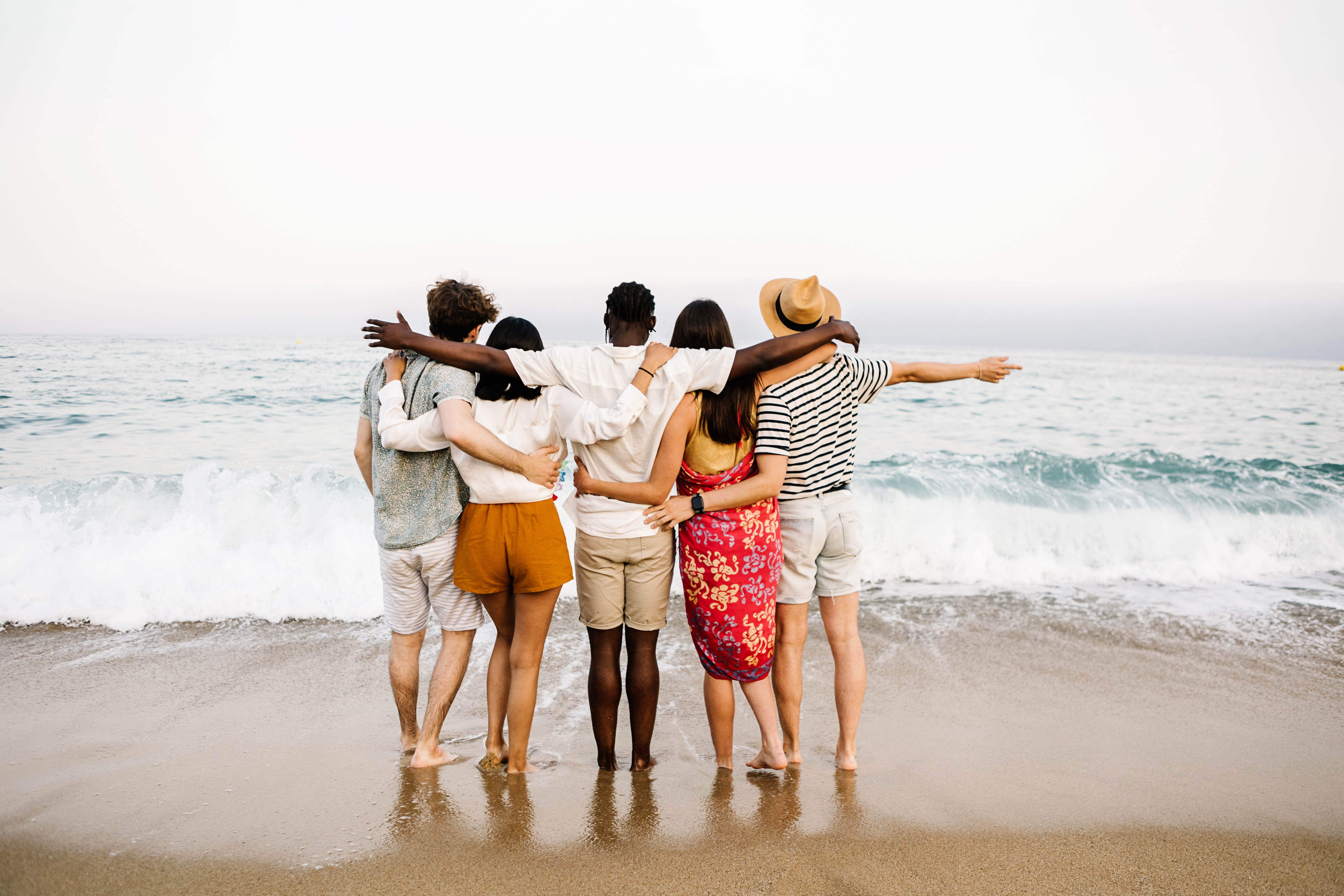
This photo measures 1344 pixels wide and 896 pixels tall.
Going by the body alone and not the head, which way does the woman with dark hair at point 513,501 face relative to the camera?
away from the camera

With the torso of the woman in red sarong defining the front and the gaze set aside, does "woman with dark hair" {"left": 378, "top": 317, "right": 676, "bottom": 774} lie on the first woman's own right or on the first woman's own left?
on the first woman's own left

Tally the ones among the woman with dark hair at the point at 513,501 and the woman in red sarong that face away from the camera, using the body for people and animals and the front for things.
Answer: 2

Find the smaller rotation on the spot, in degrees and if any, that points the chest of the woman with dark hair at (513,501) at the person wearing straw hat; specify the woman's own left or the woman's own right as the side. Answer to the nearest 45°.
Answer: approximately 90° to the woman's own right

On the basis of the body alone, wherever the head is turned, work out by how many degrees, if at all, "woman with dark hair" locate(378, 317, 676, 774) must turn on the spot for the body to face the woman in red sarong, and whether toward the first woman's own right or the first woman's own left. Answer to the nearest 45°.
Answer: approximately 90° to the first woman's own right

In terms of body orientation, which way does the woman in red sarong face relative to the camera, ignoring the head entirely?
away from the camera

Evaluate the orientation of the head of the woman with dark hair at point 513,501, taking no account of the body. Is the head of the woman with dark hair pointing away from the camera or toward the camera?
away from the camera

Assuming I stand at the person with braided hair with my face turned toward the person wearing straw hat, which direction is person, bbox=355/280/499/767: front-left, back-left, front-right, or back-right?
back-left

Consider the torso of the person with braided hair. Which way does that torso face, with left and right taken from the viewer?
facing away from the viewer
